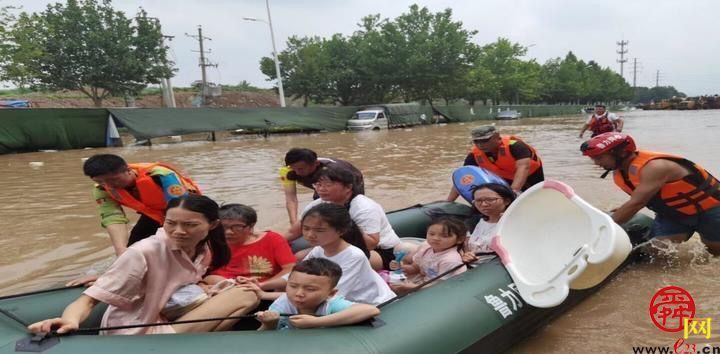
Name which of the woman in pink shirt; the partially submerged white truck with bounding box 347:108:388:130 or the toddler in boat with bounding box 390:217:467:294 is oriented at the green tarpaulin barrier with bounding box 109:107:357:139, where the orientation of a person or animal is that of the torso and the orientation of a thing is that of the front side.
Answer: the partially submerged white truck

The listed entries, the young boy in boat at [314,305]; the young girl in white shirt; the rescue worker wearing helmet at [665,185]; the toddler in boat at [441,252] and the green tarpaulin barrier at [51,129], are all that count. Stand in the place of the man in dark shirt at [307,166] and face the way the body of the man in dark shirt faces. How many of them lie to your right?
1

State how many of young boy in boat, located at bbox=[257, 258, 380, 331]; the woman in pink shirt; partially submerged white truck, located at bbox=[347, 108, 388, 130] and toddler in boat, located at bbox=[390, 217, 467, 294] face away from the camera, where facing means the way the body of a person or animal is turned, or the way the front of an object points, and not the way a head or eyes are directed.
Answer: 0

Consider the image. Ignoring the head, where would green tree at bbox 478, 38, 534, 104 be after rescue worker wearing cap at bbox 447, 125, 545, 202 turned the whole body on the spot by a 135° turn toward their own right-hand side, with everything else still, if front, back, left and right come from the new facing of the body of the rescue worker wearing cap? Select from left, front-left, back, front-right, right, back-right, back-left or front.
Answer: front

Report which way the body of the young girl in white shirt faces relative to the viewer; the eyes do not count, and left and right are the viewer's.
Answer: facing the viewer and to the left of the viewer

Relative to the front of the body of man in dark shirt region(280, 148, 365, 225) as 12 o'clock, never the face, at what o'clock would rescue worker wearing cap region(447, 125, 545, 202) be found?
The rescue worker wearing cap is roughly at 7 o'clock from the man in dark shirt.

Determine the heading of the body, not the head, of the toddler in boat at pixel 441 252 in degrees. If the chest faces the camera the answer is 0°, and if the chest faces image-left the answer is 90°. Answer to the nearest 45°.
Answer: approximately 45°

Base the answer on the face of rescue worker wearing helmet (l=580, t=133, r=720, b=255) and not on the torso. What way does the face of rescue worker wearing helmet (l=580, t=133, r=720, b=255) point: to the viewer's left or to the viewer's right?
to the viewer's left

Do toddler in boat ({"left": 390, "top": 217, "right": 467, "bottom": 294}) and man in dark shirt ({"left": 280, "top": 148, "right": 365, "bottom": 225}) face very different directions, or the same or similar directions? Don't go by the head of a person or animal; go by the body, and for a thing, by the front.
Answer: same or similar directions

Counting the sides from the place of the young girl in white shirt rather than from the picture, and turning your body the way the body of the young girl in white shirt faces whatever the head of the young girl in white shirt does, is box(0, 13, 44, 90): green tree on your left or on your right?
on your right

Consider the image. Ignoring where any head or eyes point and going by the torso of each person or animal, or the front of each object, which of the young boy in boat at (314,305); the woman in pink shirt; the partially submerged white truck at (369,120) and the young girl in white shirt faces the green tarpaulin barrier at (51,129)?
the partially submerged white truck

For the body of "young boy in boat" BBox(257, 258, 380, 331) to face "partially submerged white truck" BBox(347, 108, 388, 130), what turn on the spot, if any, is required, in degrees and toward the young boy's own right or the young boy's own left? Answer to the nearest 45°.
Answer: approximately 135° to the young boy's own right

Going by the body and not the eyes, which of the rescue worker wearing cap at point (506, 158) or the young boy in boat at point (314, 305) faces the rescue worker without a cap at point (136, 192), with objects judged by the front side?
the rescue worker wearing cap at point (506, 158)
